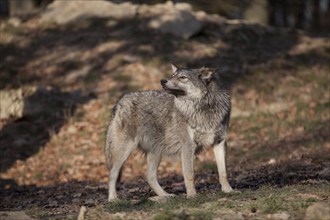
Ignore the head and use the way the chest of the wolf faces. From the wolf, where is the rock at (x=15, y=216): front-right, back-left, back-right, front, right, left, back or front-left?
right

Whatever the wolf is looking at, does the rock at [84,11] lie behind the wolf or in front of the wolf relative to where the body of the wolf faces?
behind

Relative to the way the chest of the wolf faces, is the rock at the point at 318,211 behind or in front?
in front

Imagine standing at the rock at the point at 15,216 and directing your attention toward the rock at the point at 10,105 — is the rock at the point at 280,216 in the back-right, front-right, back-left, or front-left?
back-right

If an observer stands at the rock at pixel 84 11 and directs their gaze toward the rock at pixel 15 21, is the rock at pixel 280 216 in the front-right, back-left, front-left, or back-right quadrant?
back-left

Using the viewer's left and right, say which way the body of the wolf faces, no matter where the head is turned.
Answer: facing the viewer and to the right of the viewer

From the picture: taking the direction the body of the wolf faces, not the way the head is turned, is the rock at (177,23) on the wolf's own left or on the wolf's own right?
on the wolf's own left

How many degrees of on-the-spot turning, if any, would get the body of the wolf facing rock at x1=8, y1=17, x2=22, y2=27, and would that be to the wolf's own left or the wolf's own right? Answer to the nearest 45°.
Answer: approximately 135° to the wolf's own left

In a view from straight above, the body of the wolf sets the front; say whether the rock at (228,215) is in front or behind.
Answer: in front

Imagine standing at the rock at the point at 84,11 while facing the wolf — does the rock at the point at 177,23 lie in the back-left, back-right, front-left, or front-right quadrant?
front-left

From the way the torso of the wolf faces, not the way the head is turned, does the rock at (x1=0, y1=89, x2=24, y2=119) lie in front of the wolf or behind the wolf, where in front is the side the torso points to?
behind

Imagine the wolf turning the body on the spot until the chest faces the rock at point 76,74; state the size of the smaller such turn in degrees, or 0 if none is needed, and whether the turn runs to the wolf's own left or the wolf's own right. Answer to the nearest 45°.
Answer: approximately 135° to the wolf's own left
